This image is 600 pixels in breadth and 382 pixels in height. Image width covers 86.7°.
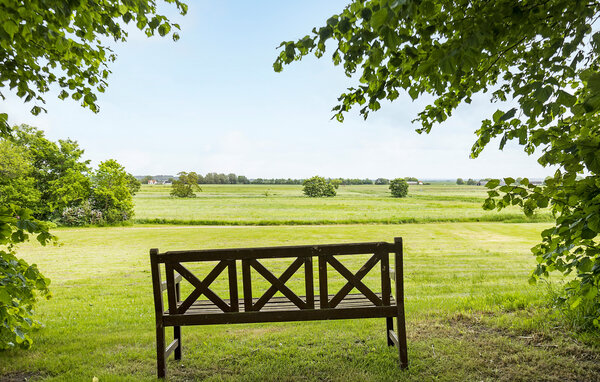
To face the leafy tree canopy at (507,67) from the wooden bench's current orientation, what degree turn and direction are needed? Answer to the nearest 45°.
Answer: approximately 135° to its right

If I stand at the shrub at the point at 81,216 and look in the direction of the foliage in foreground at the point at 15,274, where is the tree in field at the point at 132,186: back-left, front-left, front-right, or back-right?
back-left

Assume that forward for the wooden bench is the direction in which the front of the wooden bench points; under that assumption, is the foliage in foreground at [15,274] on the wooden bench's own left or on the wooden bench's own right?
on the wooden bench's own left

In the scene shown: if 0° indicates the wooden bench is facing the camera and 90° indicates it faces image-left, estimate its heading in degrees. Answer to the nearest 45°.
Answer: approximately 180°

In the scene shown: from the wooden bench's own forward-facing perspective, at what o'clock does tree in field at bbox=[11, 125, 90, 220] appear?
The tree in field is roughly at 11 o'clock from the wooden bench.

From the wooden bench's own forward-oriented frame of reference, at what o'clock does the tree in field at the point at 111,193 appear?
The tree in field is roughly at 11 o'clock from the wooden bench.
